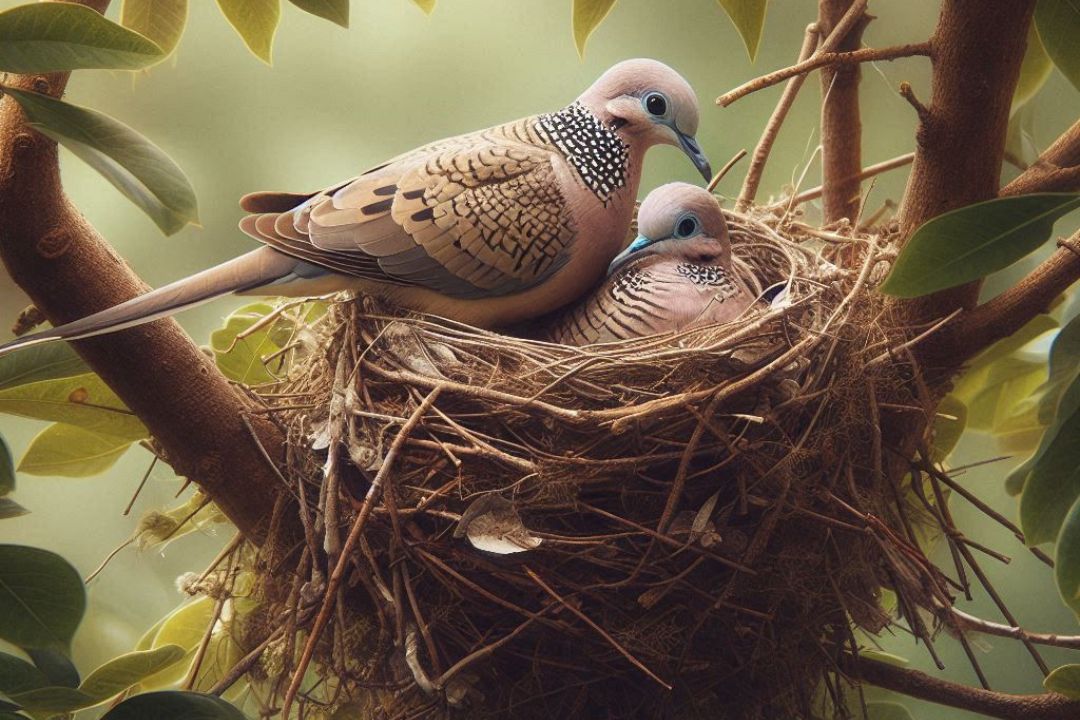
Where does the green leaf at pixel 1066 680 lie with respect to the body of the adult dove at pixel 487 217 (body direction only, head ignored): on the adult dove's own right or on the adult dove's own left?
on the adult dove's own right

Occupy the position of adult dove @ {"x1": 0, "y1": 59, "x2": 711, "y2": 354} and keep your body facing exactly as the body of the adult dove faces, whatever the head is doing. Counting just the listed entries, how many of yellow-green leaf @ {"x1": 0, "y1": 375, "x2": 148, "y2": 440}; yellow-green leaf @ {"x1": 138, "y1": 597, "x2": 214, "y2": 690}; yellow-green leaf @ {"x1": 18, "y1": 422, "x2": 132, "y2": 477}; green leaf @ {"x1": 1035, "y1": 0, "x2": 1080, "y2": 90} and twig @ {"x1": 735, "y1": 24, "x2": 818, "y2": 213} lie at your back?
3

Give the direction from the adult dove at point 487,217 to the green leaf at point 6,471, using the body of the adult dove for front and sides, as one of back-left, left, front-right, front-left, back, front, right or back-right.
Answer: back-right

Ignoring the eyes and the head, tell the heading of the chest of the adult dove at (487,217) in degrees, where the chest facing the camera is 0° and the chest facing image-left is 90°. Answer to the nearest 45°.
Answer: approximately 270°
